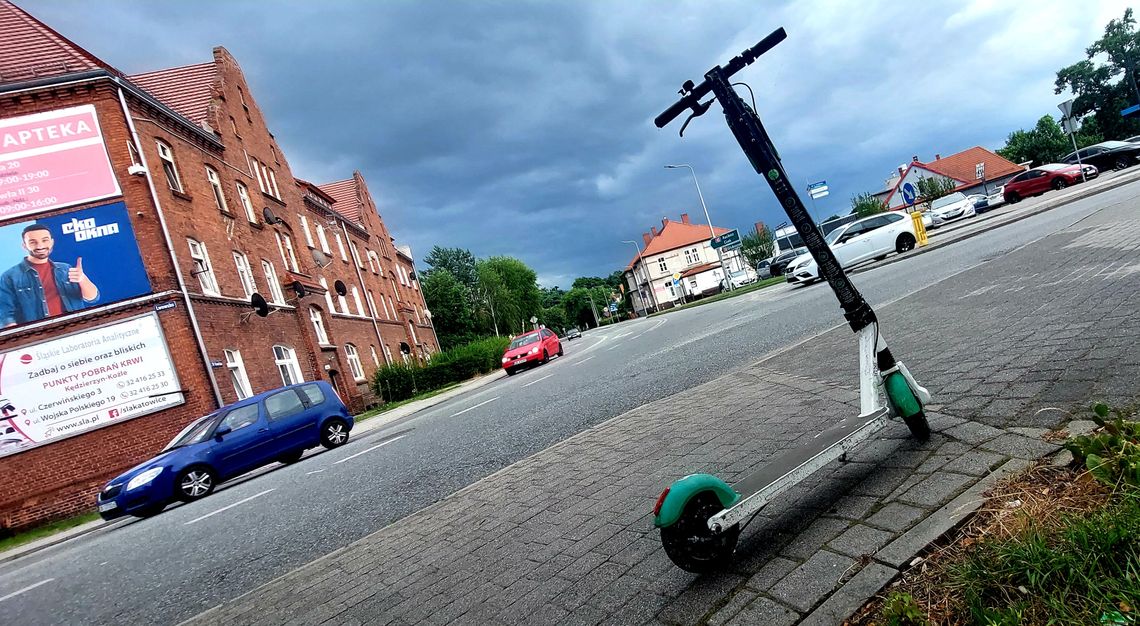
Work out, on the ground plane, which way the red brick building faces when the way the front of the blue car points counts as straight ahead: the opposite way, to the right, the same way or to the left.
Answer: to the left

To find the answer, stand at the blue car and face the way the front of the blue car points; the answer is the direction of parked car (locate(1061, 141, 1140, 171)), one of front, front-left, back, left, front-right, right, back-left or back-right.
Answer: back-left

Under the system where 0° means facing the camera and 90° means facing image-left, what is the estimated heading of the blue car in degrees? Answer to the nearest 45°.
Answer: approximately 45°

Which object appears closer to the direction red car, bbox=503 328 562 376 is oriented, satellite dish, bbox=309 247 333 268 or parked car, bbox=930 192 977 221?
the satellite dish

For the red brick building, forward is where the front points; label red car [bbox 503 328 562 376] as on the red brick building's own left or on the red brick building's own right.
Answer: on the red brick building's own left

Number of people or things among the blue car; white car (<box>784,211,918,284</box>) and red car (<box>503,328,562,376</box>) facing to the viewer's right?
0

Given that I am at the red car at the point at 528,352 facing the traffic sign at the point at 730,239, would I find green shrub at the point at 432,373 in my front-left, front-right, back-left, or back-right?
back-left

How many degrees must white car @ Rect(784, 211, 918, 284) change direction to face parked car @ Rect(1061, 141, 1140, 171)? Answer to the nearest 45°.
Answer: approximately 180°

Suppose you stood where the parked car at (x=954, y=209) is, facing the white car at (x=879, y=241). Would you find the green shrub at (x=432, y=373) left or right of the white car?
right

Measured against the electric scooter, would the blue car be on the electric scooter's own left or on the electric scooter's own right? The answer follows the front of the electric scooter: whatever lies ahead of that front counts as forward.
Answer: on the electric scooter's own left

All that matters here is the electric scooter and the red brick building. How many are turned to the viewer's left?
0

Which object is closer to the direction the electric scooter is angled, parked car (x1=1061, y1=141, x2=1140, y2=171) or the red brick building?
the parked car

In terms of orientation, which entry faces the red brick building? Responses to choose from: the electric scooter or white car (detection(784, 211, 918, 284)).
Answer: the white car

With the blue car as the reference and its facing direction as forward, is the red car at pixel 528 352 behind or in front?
behind

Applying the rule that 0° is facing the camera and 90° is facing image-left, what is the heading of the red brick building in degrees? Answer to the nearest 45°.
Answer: approximately 315°

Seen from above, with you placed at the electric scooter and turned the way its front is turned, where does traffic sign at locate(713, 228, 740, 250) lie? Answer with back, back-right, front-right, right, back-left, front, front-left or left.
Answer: front-left
